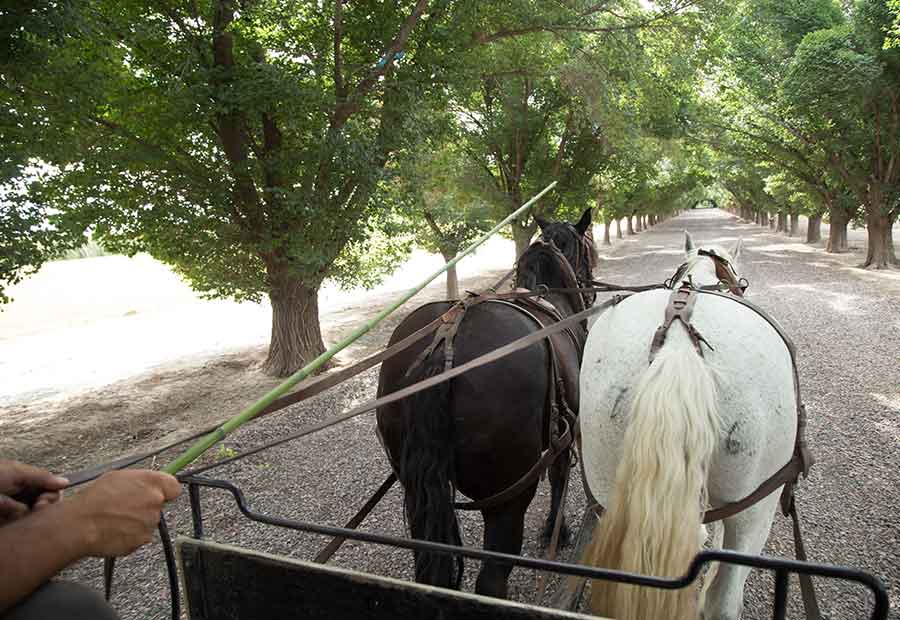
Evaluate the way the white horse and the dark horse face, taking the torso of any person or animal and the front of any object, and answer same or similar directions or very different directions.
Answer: same or similar directions

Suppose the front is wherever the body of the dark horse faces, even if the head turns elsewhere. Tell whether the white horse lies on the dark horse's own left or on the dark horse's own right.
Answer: on the dark horse's own right

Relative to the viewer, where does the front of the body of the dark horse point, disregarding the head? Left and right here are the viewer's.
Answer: facing away from the viewer and to the right of the viewer

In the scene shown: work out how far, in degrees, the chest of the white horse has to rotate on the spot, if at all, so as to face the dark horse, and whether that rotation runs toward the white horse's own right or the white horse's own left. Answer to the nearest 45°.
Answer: approximately 90° to the white horse's own left

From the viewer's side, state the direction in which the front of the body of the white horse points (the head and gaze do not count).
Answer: away from the camera

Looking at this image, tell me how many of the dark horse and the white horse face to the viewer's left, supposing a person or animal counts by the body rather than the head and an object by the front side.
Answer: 0
